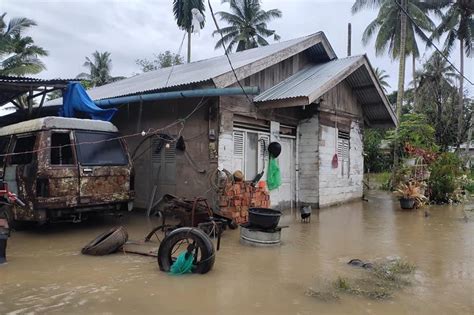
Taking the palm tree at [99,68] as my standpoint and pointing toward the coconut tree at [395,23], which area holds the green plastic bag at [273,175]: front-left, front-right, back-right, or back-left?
front-right

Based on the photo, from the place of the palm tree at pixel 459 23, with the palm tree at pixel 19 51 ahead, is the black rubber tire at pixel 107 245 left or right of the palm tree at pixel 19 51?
left

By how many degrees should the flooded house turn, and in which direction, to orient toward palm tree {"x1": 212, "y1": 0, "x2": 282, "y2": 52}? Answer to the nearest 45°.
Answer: approximately 135° to its left

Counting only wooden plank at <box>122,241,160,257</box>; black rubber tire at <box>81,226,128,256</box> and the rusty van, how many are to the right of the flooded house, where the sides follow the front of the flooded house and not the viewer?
3

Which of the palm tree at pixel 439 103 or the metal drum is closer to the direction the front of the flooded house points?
the metal drum

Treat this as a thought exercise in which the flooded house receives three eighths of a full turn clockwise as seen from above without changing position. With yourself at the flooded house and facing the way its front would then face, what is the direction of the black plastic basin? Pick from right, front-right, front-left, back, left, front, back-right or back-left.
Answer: left

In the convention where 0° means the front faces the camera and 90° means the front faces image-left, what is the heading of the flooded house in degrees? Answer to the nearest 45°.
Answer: approximately 315°
